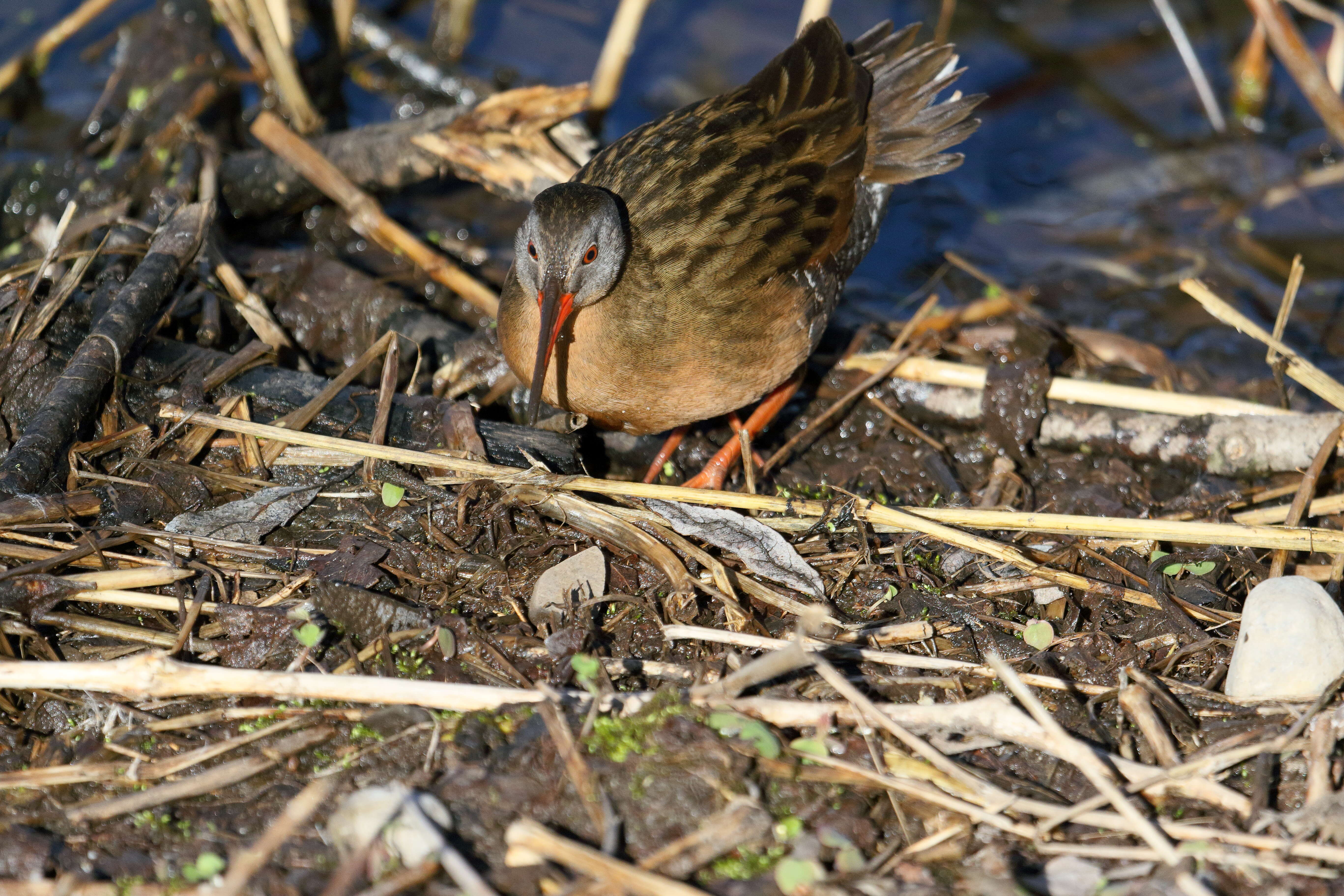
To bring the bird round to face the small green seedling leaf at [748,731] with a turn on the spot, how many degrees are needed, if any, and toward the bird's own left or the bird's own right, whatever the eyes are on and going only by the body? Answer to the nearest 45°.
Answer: approximately 45° to the bird's own left

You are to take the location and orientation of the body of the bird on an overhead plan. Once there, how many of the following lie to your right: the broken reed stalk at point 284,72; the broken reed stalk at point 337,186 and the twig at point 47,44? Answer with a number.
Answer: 3

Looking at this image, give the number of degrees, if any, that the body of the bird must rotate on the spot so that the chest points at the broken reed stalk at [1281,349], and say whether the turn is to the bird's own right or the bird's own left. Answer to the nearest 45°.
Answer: approximately 135° to the bird's own left

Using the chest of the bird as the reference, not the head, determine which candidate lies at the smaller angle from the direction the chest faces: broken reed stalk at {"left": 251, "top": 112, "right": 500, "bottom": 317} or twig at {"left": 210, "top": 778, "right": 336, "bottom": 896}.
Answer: the twig

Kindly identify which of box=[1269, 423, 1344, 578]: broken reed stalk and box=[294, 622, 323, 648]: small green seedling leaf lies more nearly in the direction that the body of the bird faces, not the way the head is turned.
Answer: the small green seedling leaf

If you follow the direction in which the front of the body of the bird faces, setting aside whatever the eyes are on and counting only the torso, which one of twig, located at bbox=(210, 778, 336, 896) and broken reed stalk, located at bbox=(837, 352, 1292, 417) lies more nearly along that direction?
the twig

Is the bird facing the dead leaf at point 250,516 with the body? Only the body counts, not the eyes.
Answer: yes

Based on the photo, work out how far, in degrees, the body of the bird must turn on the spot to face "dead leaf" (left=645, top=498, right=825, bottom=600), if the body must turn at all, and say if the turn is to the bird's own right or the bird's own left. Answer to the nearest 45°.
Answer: approximately 45° to the bird's own left

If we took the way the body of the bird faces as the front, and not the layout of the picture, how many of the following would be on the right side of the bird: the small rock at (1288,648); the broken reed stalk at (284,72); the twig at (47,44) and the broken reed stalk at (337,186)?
3

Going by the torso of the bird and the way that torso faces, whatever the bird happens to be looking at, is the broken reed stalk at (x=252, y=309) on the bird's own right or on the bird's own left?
on the bird's own right

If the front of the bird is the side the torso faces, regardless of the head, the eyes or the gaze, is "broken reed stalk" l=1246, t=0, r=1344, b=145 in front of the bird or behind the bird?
behind
